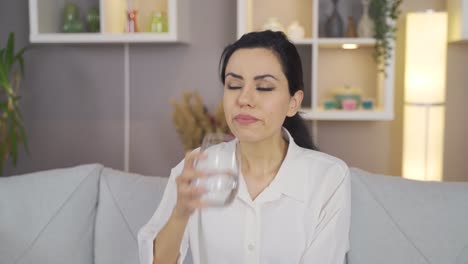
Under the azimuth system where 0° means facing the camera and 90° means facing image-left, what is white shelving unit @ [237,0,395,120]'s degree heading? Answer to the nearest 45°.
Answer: approximately 0°

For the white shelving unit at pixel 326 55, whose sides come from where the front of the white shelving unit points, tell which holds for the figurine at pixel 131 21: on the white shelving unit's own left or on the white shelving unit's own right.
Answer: on the white shelving unit's own right

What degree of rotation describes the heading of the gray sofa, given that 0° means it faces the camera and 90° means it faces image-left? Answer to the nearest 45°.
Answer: approximately 0°

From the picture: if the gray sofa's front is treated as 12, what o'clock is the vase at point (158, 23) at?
The vase is roughly at 6 o'clock from the gray sofa.

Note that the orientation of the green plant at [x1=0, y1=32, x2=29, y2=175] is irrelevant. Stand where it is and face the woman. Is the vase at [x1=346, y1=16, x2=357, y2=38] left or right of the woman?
left

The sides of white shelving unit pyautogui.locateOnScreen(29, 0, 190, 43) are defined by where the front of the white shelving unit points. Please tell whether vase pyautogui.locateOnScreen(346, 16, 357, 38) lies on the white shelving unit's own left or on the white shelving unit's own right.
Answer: on the white shelving unit's own left

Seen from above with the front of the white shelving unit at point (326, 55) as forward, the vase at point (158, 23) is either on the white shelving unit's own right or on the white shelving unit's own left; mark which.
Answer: on the white shelving unit's own right

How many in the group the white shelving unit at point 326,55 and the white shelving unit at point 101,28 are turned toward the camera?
2

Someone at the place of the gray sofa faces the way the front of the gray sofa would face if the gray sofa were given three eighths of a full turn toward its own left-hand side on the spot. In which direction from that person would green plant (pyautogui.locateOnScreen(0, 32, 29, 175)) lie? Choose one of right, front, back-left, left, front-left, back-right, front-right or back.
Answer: left

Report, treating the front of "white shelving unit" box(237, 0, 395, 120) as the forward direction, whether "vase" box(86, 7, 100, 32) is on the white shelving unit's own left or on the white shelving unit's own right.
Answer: on the white shelving unit's own right

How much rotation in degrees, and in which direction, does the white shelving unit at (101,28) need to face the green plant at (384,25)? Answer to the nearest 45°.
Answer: approximately 90° to its left
